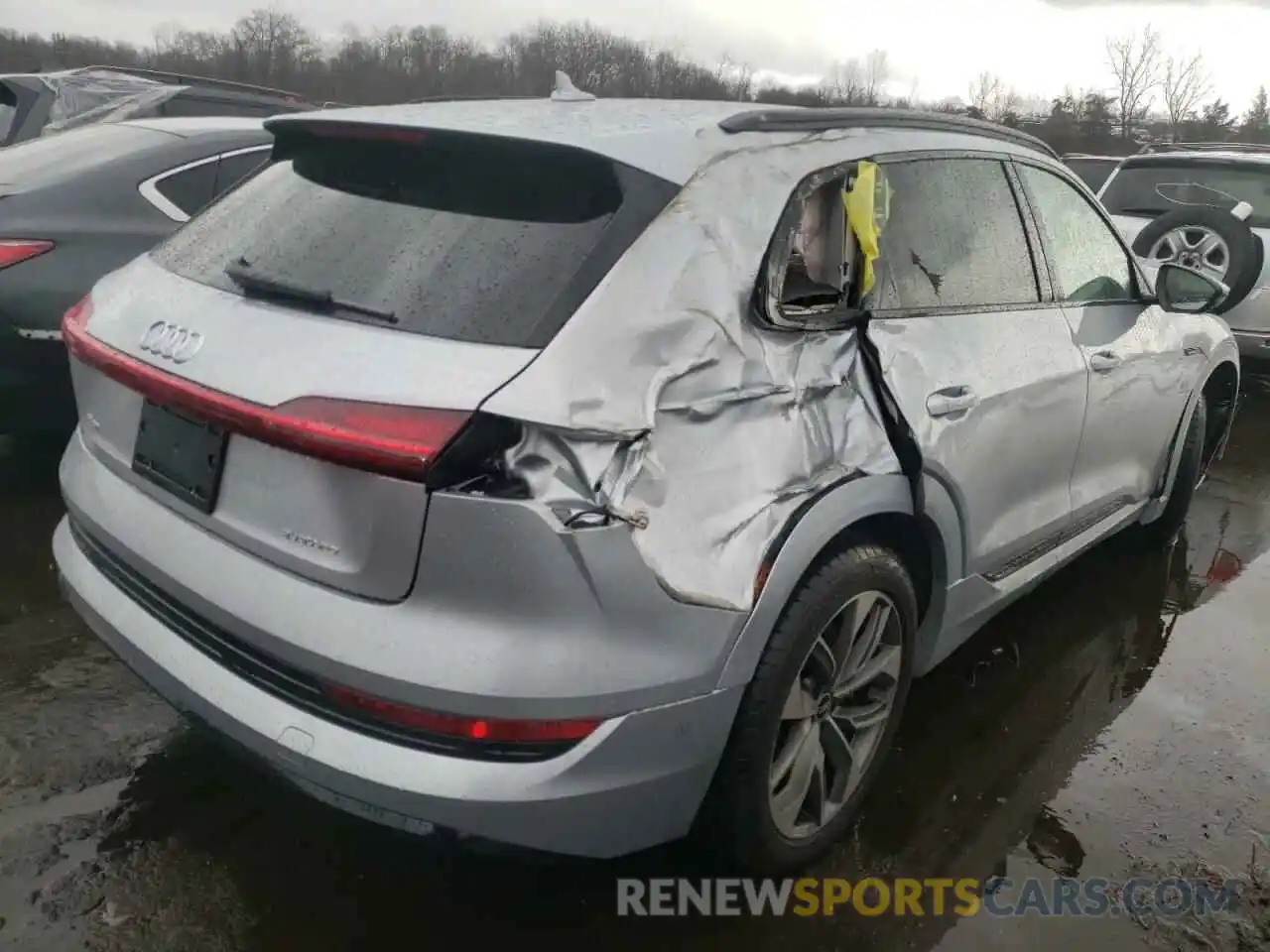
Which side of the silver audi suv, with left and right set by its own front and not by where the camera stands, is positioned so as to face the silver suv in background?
front

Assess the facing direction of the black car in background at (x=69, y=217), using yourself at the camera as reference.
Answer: facing away from the viewer and to the right of the viewer

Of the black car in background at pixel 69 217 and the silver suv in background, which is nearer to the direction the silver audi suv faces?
the silver suv in background

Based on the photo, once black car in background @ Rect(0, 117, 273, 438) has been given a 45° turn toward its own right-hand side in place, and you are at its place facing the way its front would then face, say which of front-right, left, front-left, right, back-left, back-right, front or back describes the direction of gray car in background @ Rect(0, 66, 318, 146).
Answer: left

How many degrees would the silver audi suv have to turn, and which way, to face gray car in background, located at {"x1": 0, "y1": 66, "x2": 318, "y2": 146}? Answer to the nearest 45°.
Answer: approximately 90° to its left

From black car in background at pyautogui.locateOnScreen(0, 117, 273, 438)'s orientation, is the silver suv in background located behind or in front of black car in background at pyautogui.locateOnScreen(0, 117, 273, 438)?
in front

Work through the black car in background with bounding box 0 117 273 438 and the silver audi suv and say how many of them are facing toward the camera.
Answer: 0

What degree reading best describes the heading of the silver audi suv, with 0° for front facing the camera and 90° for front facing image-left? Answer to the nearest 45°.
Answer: approximately 225°

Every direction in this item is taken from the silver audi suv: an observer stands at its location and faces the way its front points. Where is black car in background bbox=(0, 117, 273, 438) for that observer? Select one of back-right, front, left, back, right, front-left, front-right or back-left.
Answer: left

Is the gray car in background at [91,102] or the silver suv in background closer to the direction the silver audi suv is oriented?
the silver suv in background

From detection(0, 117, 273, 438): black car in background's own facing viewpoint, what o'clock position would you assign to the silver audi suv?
The silver audi suv is roughly at 4 o'clock from the black car in background.
